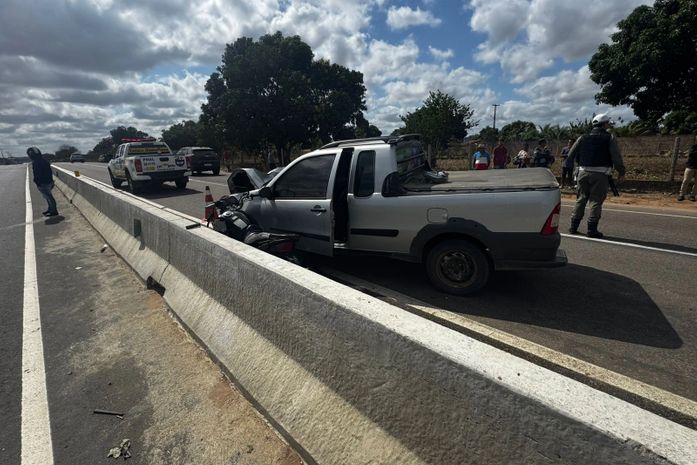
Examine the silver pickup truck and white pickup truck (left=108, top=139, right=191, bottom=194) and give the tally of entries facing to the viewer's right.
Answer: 0

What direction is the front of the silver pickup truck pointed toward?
to the viewer's left

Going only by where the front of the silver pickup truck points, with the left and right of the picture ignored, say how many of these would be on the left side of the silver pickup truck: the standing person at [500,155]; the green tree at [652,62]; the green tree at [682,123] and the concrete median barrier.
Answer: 1

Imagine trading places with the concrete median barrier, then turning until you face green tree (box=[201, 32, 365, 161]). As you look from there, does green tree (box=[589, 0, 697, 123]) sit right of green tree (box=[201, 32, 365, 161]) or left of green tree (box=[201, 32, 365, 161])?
right

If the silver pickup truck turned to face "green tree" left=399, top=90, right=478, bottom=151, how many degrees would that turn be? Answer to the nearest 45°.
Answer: approximately 90° to its right

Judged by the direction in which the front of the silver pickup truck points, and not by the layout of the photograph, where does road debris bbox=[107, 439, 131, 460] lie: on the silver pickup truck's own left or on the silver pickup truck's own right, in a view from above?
on the silver pickup truck's own left

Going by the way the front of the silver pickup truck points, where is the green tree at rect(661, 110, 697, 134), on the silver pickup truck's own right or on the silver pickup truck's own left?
on the silver pickup truck's own right

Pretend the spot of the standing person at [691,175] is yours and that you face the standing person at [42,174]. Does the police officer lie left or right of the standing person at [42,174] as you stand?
left
